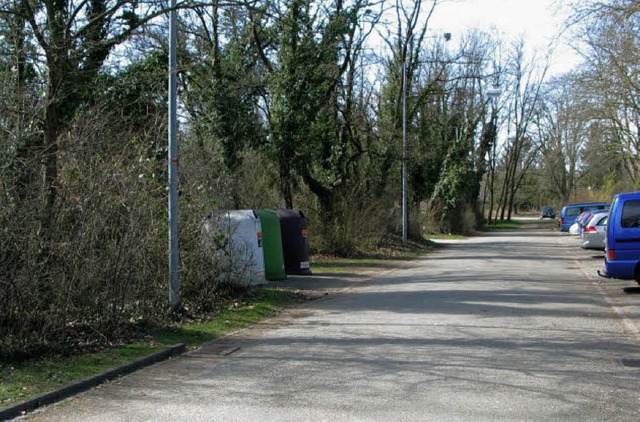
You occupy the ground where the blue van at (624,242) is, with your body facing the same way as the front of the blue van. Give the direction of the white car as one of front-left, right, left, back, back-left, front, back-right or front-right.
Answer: left

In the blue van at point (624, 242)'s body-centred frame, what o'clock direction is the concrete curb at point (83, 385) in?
The concrete curb is roughly at 4 o'clock from the blue van.

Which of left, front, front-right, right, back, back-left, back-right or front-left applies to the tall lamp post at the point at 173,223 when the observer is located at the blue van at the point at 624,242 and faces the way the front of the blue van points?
back-right

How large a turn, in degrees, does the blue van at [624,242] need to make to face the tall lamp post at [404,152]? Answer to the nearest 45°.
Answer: approximately 135° to its left

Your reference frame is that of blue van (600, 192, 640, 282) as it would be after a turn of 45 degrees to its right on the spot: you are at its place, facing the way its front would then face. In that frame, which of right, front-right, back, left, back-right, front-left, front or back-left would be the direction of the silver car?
back-left

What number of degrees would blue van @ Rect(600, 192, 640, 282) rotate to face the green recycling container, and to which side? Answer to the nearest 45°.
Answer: approximately 180°
